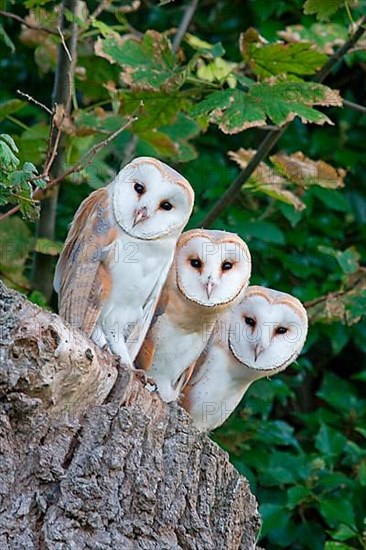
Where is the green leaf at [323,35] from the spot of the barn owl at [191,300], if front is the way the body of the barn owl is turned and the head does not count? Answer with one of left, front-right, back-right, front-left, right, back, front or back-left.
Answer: back

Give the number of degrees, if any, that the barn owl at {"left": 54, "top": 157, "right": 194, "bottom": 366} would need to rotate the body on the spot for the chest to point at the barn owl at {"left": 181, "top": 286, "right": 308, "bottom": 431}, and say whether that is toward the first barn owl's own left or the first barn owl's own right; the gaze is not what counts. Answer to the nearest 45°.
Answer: approximately 45° to the first barn owl's own left

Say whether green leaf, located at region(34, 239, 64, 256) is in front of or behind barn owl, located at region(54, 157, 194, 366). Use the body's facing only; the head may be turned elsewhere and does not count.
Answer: behind

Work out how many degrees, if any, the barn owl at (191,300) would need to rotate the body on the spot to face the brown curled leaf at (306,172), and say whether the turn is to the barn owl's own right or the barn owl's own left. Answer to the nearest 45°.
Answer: approximately 180°

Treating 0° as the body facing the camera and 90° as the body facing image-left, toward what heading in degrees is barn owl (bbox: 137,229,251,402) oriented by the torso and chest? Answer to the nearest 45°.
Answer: approximately 0°

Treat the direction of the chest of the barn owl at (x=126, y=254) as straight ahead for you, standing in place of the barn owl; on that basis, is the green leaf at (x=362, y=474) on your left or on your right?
on your left

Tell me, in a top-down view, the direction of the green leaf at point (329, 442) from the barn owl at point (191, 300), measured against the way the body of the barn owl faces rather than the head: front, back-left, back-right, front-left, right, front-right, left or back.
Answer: back-left

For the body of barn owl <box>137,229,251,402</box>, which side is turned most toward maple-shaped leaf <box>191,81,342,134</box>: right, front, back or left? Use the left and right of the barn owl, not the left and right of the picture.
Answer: back

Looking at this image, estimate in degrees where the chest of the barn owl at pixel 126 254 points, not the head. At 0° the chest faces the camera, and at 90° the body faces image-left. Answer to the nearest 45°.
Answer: approximately 315°

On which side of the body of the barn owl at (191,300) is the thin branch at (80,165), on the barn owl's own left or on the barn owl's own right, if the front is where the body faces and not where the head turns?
on the barn owl's own right

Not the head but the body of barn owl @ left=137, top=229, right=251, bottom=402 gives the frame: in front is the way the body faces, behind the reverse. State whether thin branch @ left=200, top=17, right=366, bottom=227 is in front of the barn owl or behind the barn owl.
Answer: behind
